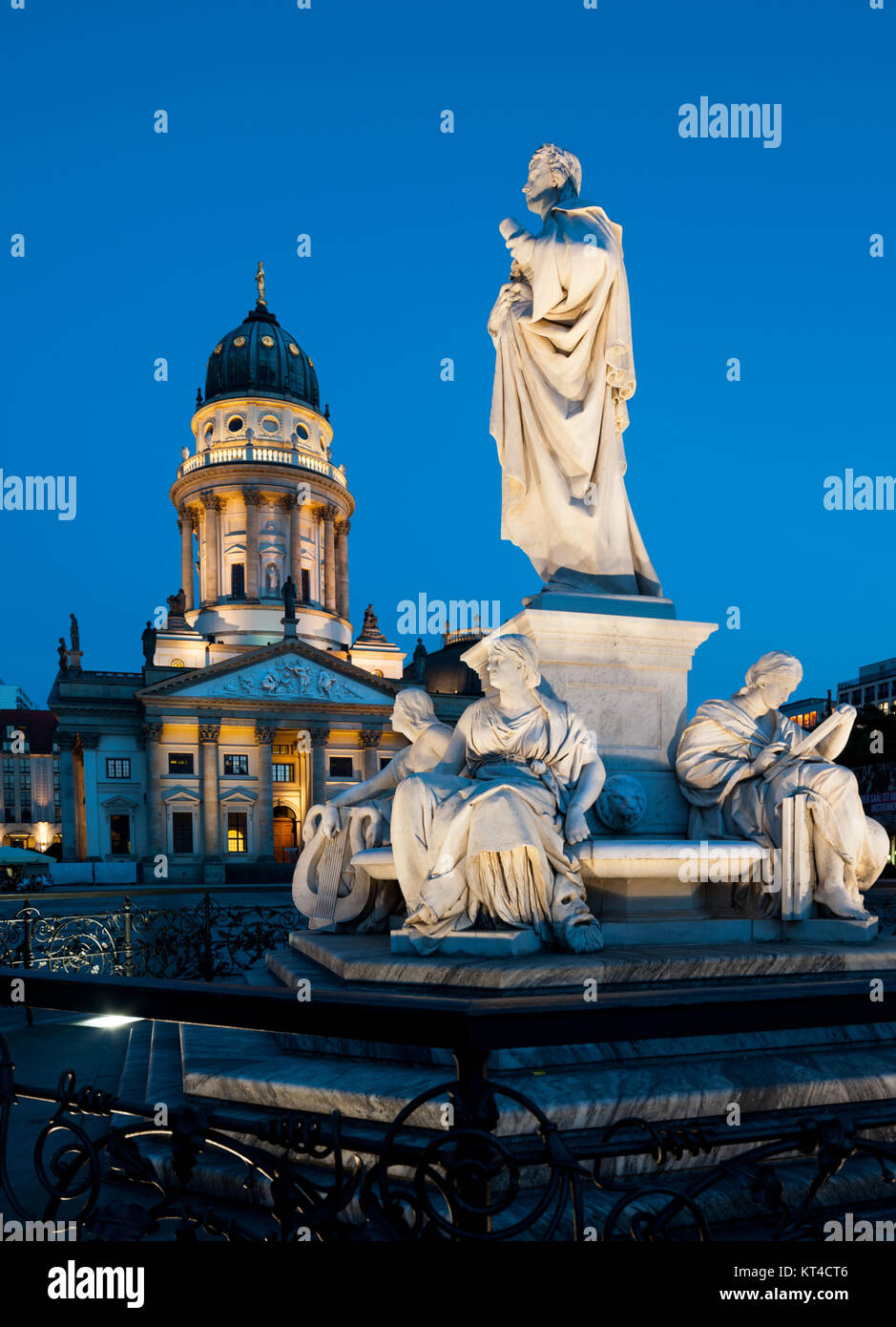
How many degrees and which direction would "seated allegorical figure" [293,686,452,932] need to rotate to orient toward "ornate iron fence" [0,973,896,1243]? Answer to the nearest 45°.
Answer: approximately 90° to its left

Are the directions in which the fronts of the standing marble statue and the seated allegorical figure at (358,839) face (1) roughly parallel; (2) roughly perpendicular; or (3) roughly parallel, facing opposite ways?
roughly parallel

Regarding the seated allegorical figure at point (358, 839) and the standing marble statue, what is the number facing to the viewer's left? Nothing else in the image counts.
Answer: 2

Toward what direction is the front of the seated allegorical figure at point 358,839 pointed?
to the viewer's left

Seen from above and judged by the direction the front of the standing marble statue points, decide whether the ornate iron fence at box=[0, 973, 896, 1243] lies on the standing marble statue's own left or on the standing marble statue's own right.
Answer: on the standing marble statue's own left

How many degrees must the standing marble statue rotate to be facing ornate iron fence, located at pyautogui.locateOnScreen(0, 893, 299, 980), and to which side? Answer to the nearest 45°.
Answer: approximately 45° to its right

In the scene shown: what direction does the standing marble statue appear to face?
to the viewer's left
